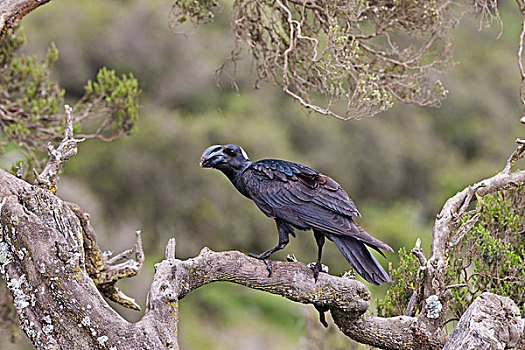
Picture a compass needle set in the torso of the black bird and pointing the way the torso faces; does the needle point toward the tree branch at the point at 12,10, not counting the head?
yes

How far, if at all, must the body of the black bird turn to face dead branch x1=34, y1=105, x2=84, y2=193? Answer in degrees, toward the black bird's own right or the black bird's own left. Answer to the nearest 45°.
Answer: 0° — it already faces it

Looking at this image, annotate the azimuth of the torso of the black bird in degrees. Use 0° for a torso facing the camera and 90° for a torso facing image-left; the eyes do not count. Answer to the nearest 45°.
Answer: approximately 90°

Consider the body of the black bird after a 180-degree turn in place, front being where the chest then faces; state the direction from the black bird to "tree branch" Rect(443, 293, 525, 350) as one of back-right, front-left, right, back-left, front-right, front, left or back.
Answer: front
